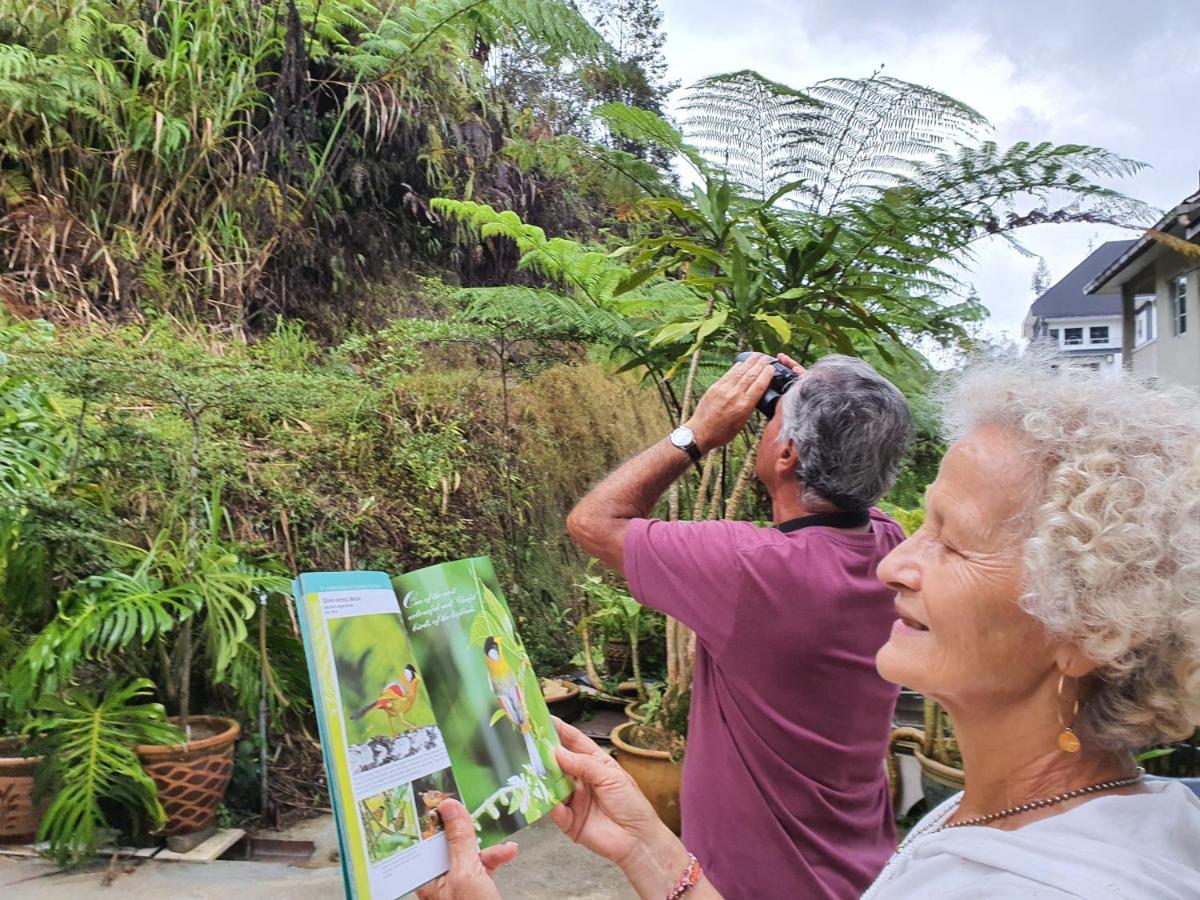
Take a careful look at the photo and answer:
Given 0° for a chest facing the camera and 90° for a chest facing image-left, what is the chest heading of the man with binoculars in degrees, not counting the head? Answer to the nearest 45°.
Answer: approximately 135°

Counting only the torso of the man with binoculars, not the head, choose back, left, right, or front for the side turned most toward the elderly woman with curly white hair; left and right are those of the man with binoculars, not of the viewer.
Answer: back

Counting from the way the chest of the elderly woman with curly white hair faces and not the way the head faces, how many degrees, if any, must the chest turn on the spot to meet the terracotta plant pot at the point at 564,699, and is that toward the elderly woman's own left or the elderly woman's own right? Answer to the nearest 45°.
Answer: approximately 45° to the elderly woman's own right

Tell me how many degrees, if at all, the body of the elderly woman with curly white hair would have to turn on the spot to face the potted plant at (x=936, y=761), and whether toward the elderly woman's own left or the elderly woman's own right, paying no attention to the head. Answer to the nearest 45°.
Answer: approximately 90° to the elderly woman's own right

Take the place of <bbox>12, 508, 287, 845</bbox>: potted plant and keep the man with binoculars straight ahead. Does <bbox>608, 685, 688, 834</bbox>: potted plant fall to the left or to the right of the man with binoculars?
left

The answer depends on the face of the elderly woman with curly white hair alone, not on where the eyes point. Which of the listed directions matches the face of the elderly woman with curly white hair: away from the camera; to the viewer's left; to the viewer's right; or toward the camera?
to the viewer's left

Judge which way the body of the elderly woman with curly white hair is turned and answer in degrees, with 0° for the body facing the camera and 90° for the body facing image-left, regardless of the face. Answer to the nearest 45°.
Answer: approximately 90°

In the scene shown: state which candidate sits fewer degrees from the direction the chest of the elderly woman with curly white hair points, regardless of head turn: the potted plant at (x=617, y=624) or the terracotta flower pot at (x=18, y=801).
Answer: the terracotta flower pot

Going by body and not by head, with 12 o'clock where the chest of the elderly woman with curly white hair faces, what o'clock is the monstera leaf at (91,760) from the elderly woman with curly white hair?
The monstera leaf is roughly at 1 o'clock from the elderly woman with curly white hair.

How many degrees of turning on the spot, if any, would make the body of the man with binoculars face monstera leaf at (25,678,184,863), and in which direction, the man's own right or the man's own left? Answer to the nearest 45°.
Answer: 0° — they already face it

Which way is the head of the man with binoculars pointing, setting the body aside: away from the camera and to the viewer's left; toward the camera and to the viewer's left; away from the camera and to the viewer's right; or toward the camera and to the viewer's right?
away from the camera and to the viewer's left

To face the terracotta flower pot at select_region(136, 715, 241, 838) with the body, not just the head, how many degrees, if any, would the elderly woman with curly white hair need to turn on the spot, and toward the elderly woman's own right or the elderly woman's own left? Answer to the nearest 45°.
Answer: approximately 45° to the elderly woman's own right
